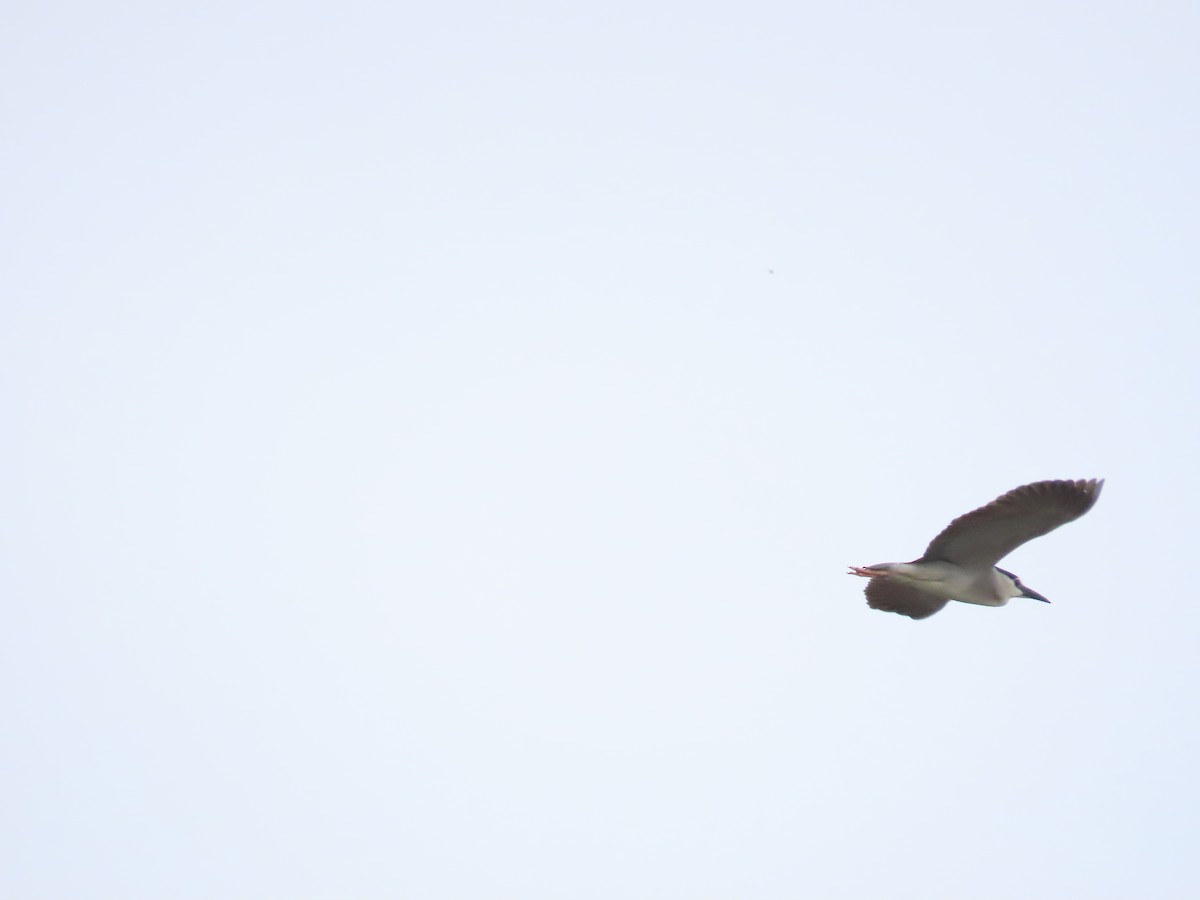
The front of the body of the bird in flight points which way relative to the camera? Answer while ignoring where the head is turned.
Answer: to the viewer's right
